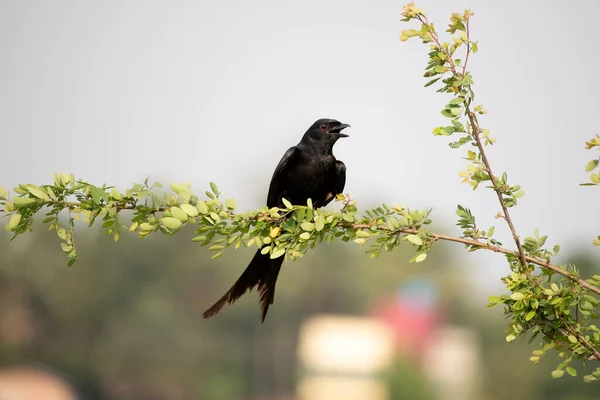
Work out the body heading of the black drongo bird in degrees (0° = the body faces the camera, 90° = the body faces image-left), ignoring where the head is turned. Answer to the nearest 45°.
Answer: approximately 315°
